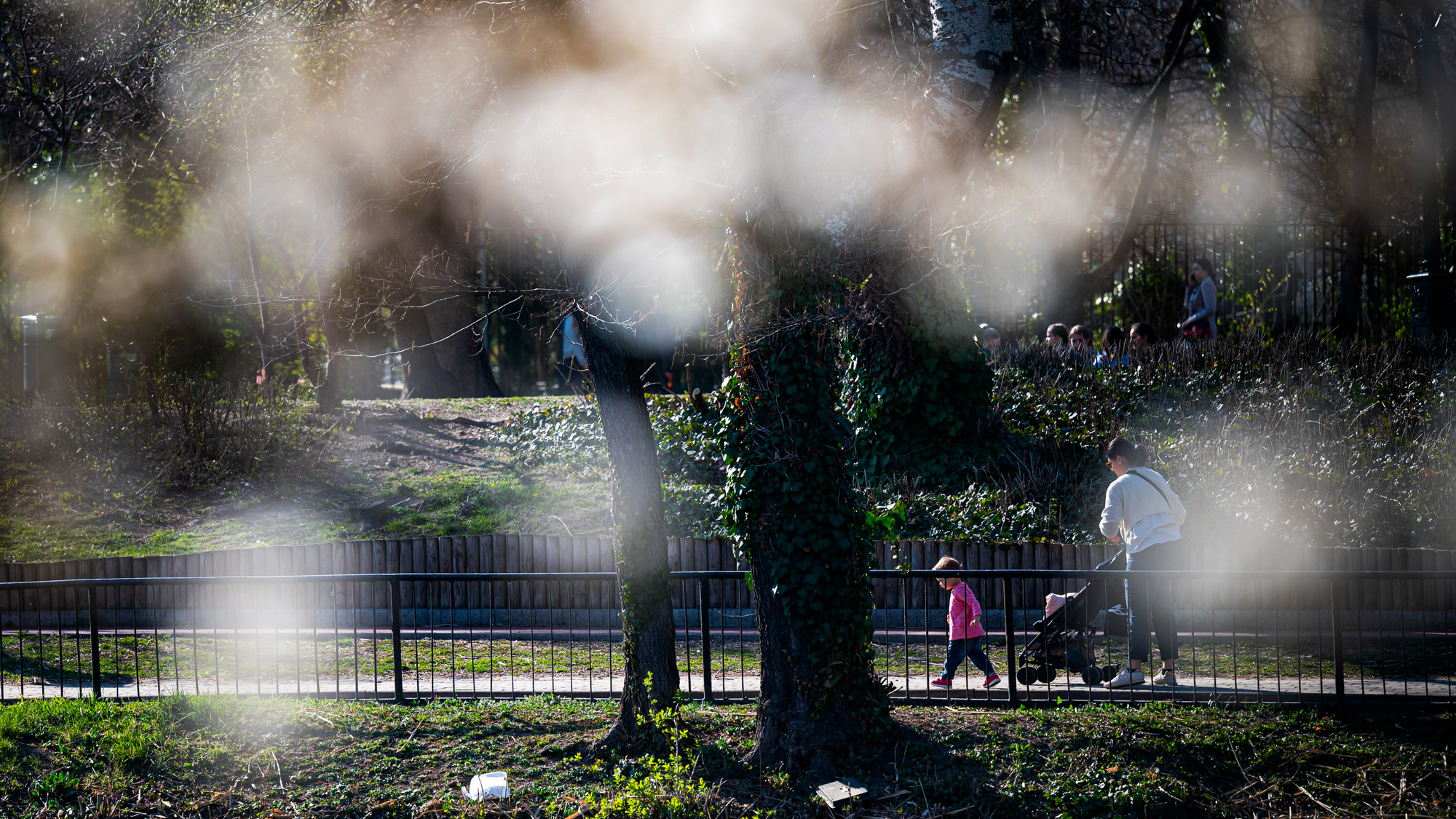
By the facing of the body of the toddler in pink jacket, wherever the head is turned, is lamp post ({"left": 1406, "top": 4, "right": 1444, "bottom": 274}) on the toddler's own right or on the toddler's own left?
on the toddler's own right

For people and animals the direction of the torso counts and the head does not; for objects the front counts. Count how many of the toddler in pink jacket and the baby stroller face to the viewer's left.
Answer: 2

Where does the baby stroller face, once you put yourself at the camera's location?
facing to the left of the viewer

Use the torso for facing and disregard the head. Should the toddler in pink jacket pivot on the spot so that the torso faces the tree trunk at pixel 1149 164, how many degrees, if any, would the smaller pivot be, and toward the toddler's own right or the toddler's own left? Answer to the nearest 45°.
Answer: approximately 90° to the toddler's own right

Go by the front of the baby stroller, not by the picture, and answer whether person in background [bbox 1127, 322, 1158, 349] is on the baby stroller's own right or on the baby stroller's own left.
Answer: on the baby stroller's own right

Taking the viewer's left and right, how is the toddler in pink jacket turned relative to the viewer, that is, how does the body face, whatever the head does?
facing to the left of the viewer
